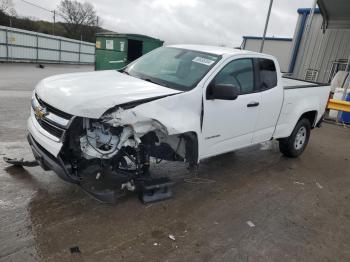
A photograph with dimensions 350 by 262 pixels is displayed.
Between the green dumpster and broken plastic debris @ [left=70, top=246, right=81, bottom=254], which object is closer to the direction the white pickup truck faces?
the broken plastic debris

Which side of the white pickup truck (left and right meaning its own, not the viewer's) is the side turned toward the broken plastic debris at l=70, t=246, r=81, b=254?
front

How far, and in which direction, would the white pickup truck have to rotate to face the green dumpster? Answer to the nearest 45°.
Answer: approximately 135° to its right

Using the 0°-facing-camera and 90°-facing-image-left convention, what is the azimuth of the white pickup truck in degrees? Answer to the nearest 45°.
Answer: approximately 45°

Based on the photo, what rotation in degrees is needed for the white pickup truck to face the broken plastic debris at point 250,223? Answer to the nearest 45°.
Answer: approximately 135° to its left

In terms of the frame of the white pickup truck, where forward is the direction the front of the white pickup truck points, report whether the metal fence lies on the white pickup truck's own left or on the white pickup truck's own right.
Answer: on the white pickup truck's own right

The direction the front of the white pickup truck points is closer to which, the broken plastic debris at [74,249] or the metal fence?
the broken plastic debris
